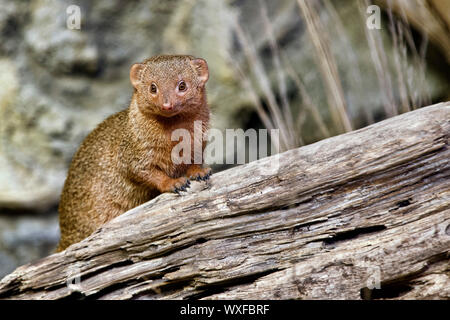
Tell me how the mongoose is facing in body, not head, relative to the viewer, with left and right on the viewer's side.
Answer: facing the viewer and to the right of the viewer
